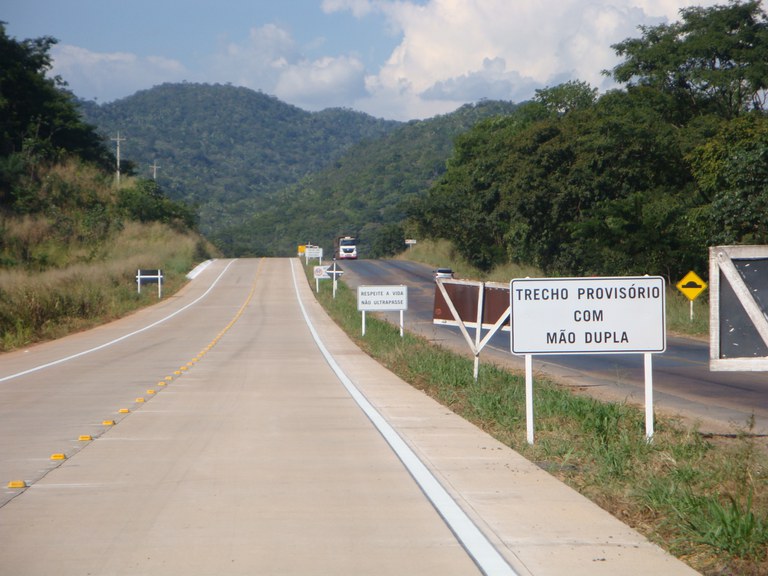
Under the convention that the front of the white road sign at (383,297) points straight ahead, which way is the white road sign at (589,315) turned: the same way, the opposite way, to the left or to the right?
the same way

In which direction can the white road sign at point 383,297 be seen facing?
toward the camera

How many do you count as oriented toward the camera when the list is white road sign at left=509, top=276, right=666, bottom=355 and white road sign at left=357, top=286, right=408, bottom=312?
2

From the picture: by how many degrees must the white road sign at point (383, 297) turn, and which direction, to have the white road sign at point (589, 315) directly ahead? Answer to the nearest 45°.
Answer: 0° — it already faces it

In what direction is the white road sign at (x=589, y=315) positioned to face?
toward the camera

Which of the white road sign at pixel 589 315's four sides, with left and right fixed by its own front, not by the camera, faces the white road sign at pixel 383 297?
back
